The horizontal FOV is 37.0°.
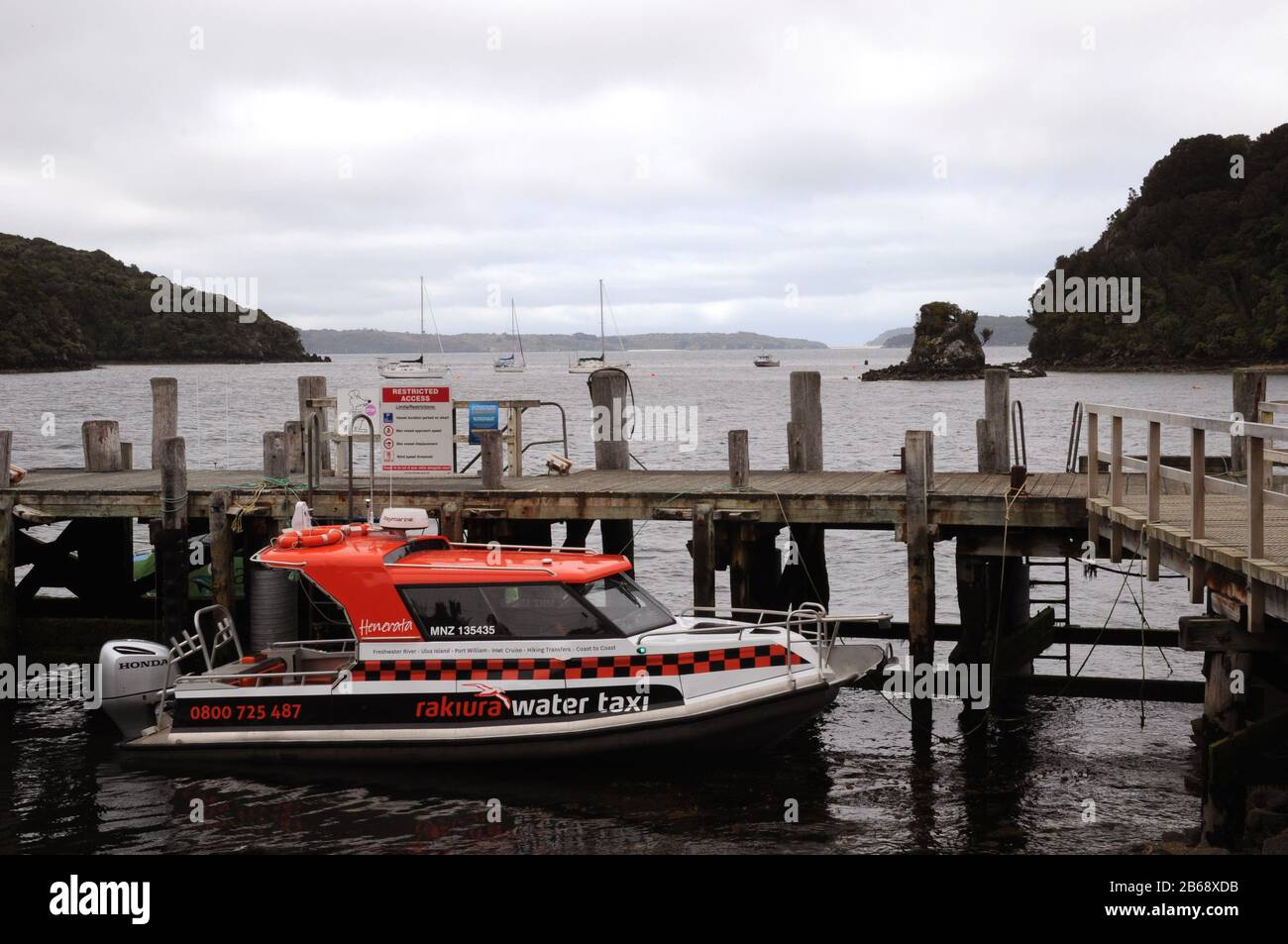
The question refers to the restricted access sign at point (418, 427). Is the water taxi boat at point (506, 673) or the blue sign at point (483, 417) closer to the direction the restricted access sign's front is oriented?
the water taxi boat

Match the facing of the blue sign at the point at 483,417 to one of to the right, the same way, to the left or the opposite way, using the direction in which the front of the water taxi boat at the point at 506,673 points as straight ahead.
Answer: to the right

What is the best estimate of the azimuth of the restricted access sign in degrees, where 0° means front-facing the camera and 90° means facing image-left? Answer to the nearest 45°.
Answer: approximately 0°

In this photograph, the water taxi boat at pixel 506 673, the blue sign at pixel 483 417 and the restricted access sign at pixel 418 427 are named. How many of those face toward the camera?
2

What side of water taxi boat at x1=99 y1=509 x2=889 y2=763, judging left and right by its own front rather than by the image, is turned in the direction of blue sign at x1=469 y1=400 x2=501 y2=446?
left

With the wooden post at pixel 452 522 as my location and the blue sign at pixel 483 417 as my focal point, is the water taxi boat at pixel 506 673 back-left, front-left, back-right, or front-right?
back-right

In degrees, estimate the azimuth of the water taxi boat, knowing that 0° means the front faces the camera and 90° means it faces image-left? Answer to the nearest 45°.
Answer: approximately 270°

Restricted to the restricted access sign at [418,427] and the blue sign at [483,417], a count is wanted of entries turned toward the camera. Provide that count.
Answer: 2

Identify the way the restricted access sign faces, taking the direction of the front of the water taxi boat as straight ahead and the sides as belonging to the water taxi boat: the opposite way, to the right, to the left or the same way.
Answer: to the right

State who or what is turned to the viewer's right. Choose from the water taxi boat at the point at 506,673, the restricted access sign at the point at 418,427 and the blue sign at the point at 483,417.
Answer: the water taxi boat
